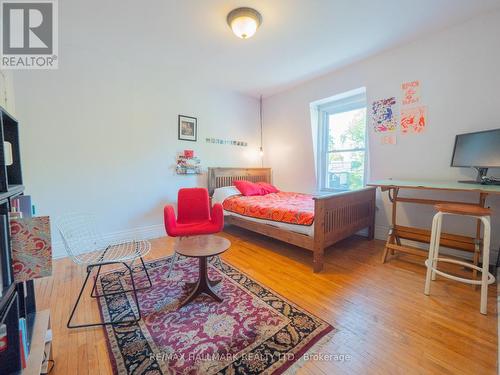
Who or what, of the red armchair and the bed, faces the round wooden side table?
the red armchair

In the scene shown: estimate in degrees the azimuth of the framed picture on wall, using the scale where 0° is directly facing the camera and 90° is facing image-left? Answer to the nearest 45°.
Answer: approximately 315°

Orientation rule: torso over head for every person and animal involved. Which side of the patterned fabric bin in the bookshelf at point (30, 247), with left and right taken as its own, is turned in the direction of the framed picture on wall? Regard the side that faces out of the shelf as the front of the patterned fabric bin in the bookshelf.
left

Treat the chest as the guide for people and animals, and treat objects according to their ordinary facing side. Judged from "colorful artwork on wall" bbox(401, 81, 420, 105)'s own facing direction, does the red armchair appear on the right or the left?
on its right

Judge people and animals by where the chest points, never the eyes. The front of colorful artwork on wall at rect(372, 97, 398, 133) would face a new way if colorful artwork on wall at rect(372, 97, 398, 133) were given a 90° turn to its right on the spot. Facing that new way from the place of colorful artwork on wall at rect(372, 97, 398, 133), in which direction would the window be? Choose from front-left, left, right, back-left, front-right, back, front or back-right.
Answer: front-right

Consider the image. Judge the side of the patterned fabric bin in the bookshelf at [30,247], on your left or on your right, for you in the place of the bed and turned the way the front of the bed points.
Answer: on your right

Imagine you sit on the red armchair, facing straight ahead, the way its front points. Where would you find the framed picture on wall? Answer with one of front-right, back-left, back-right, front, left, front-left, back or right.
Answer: back

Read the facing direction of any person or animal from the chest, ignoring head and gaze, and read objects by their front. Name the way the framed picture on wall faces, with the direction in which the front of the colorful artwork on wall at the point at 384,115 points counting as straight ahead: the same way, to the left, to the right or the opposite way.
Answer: to the left

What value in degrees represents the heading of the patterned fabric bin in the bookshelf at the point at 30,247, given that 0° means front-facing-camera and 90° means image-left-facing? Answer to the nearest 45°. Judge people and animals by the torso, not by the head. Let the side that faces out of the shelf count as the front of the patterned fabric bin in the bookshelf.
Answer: approximately 315°

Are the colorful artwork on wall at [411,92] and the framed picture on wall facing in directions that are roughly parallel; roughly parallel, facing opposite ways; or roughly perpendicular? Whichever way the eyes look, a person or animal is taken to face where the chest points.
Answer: roughly perpendicular

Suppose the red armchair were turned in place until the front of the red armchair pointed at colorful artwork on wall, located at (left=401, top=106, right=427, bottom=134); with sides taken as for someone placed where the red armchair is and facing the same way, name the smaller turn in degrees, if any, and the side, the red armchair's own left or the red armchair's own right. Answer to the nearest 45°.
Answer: approximately 90° to the red armchair's own left
